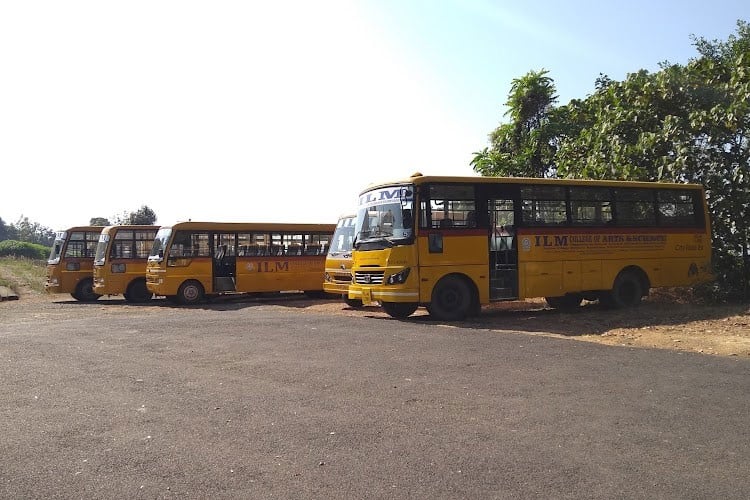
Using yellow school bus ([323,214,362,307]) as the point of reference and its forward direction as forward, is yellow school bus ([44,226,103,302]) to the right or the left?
on its right

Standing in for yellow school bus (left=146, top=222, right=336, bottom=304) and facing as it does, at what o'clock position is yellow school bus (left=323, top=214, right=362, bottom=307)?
yellow school bus (left=323, top=214, right=362, bottom=307) is roughly at 8 o'clock from yellow school bus (left=146, top=222, right=336, bottom=304).

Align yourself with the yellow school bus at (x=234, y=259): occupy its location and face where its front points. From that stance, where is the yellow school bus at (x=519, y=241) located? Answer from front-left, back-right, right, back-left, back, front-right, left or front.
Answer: back-left

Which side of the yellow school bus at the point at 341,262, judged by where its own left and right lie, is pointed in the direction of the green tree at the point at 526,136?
back

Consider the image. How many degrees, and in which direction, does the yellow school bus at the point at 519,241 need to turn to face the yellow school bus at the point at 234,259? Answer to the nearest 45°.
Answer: approximately 90° to its right

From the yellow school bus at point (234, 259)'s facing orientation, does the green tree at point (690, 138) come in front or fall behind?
behind

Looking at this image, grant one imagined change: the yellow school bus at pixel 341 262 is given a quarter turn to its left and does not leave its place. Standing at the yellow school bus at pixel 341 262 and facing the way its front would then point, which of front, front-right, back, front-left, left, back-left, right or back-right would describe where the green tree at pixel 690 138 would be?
front-left

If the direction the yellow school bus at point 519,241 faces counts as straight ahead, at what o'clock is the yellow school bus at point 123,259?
the yellow school bus at point 123,259 is roughly at 2 o'clock from the yellow school bus at point 519,241.

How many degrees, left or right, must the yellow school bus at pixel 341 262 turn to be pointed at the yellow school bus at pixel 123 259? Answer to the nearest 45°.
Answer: approximately 90° to its right

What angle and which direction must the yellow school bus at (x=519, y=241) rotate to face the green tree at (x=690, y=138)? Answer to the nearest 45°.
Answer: approximately 180°

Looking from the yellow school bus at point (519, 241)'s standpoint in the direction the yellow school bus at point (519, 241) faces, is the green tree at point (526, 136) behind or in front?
behind

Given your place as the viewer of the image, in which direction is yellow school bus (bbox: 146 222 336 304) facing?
facing to the left of the viewer
